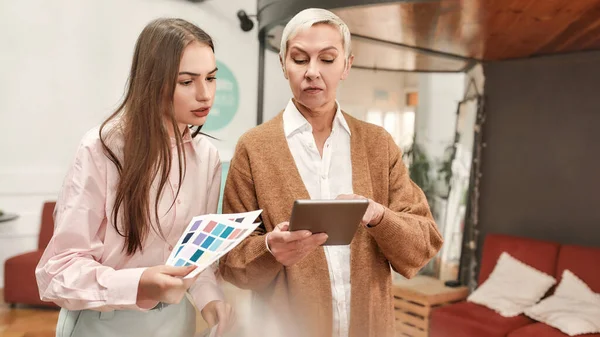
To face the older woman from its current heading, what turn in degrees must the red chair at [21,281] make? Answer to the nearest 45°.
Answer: approximately 90° to its left

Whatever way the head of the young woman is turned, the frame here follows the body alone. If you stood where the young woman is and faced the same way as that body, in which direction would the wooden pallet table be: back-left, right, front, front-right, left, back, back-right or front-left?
left

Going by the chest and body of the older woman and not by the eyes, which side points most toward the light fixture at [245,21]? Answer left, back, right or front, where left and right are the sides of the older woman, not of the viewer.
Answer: back

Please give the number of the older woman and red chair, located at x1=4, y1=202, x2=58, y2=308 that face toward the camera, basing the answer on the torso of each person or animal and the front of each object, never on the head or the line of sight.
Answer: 1

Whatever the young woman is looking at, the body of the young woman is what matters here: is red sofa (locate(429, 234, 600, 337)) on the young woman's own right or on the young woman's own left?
on the young woman's own left

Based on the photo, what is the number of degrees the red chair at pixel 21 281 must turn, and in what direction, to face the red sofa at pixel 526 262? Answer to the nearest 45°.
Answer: approximately 135° to its left

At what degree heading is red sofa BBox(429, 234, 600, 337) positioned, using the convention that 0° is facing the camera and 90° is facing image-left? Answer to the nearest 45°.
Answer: approximately 45°
